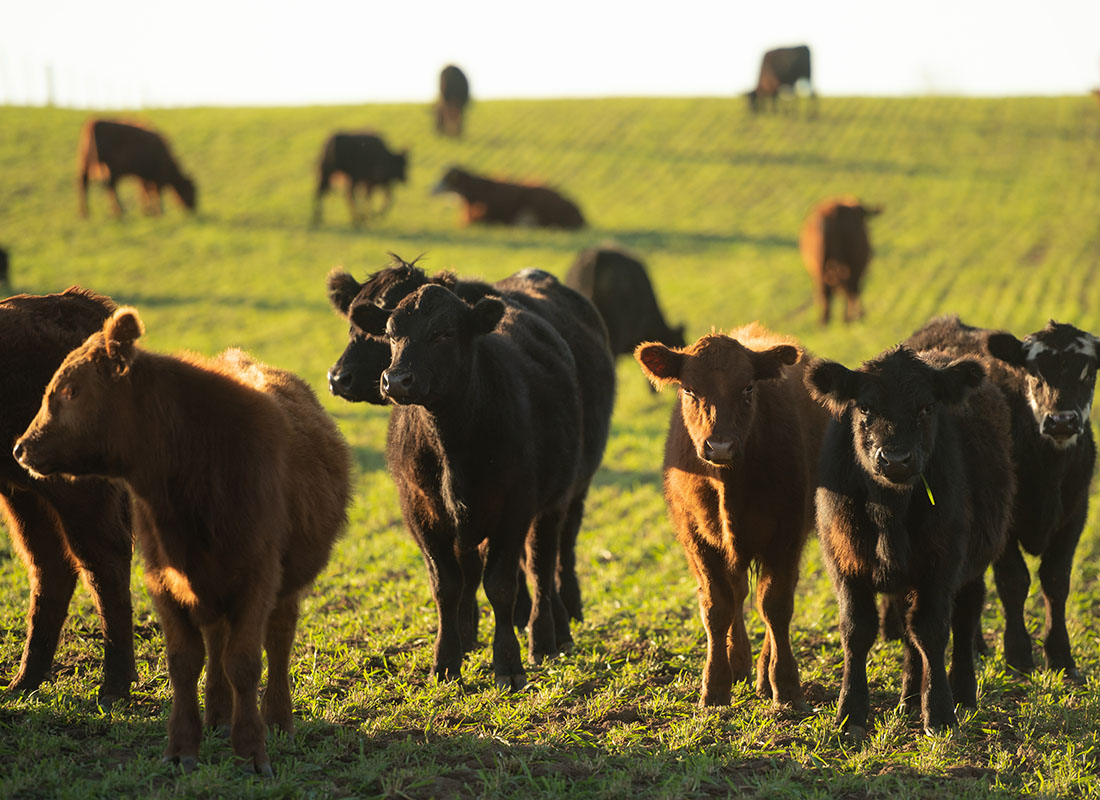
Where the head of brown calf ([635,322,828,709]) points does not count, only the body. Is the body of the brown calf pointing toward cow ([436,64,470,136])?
no

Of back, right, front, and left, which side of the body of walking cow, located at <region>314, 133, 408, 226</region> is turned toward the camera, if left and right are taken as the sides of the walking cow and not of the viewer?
right

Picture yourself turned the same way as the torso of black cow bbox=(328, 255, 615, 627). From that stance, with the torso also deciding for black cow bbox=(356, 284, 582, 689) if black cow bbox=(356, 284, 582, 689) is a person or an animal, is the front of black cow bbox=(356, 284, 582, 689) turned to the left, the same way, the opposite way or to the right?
the same way

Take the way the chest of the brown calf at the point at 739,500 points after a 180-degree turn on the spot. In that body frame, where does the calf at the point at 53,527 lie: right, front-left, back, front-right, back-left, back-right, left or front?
left

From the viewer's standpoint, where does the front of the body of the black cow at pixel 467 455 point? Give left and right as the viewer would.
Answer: facing the viewer and to the left of the viewer

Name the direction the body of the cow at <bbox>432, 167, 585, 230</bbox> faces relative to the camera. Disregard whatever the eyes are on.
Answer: to the viewer's left

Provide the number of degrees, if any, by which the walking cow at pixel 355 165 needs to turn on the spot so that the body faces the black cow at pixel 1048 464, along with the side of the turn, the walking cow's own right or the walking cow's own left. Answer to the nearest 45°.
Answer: approximately 90° to the walking cow's own right

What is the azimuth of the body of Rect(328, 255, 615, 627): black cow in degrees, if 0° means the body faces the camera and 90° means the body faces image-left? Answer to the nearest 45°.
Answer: approximately 45°

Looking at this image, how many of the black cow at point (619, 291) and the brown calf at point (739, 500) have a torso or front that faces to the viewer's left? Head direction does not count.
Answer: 0

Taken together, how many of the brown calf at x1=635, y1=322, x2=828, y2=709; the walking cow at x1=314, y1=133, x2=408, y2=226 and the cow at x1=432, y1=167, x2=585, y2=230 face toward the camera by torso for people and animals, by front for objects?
1

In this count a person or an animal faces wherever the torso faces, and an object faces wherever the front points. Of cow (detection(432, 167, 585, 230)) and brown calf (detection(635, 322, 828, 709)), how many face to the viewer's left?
1

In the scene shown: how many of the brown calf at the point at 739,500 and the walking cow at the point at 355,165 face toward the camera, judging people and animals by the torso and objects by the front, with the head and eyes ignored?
1

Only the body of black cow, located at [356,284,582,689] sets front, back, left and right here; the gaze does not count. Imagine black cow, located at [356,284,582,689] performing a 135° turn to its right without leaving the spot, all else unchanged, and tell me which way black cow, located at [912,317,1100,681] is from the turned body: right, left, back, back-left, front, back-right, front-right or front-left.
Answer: right

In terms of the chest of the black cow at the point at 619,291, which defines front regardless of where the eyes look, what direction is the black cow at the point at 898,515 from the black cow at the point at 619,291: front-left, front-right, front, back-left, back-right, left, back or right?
front-right

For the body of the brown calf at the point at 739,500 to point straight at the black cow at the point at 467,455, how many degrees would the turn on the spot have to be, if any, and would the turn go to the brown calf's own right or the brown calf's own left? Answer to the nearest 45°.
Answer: approximately 90° to the brown calf's own right

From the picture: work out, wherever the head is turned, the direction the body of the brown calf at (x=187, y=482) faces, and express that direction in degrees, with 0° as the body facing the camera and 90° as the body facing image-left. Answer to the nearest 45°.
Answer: approximately 45°

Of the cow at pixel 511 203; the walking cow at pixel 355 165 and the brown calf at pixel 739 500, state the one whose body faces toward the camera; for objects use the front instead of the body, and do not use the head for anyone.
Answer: the brown calf
